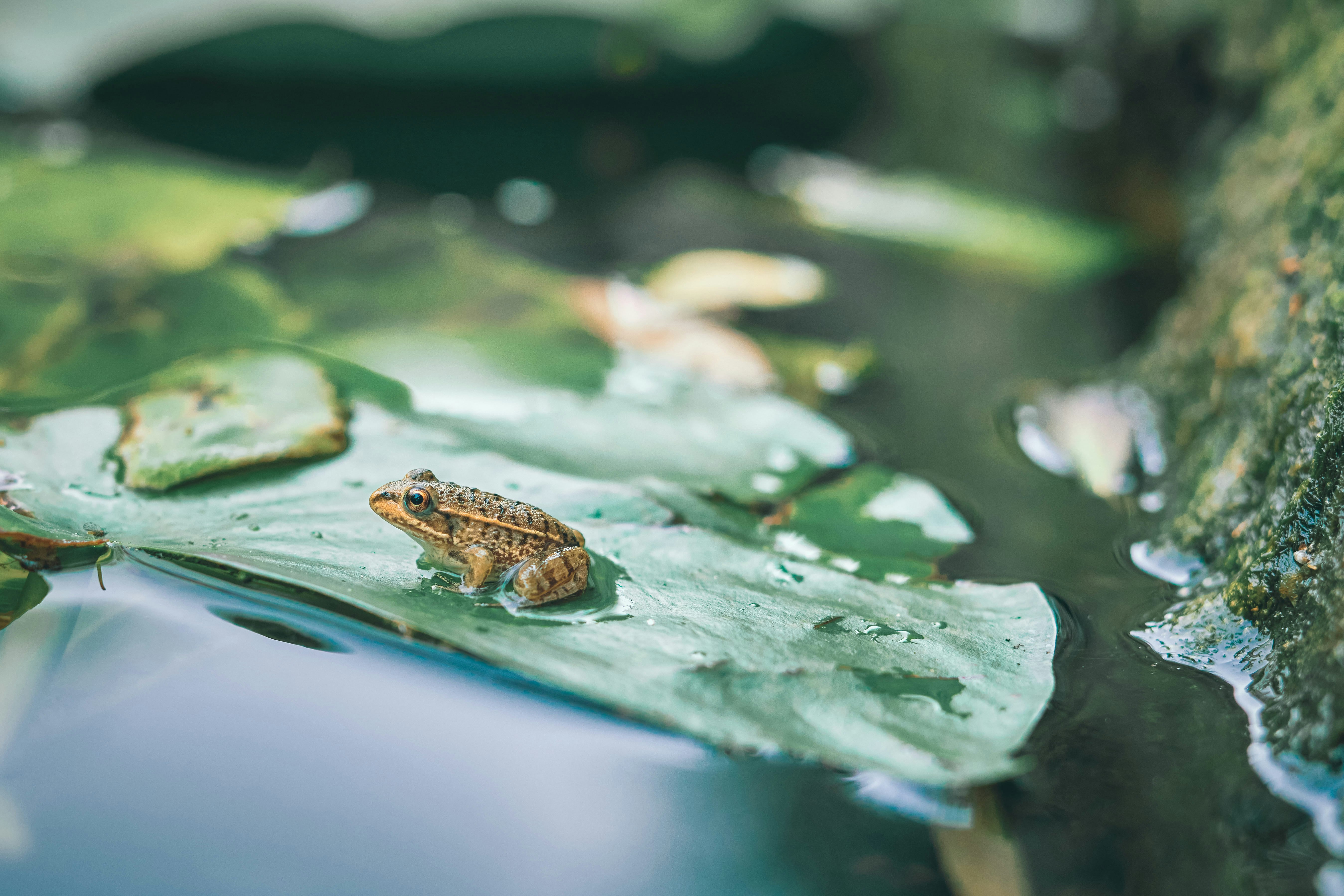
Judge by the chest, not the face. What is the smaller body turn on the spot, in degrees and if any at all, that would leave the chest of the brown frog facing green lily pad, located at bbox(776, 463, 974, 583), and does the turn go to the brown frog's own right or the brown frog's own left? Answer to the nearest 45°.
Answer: approximately 180°

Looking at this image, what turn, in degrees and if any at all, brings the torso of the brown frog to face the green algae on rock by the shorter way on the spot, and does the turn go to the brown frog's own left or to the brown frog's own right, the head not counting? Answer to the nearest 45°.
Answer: approximately 180°

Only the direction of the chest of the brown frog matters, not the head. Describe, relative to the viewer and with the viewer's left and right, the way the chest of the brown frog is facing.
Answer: facing to the left of the viewer

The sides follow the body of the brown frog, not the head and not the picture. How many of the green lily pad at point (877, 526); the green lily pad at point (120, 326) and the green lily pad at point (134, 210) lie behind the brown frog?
1

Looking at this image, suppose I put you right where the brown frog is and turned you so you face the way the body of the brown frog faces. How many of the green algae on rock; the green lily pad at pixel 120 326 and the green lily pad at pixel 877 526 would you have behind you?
2
